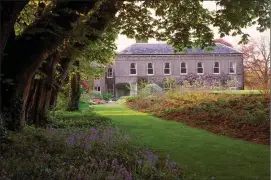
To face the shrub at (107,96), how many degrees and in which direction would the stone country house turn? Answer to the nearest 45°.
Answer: approximately 45° to its right

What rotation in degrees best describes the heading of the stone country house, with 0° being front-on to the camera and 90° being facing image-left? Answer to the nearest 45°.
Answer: approximately 0°

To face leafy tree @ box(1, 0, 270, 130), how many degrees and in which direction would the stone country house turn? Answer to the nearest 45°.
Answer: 0° — it already faces it

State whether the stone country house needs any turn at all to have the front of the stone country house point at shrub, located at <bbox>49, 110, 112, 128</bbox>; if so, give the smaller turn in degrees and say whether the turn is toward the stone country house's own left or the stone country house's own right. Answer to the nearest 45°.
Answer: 0° — it already faces it

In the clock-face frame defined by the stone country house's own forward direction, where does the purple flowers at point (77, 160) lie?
The purple flowers is roughly at 12 o'clock from the stone country house.
